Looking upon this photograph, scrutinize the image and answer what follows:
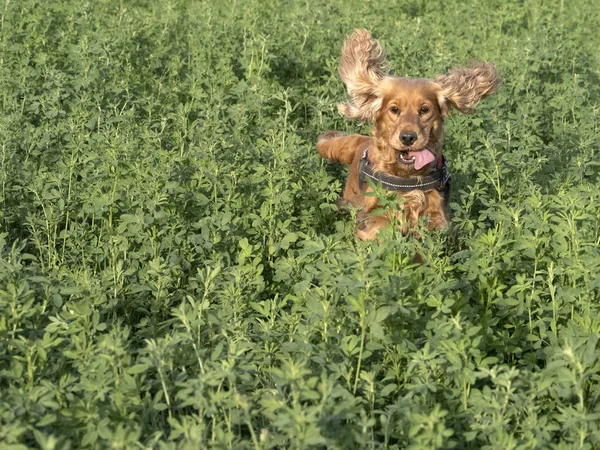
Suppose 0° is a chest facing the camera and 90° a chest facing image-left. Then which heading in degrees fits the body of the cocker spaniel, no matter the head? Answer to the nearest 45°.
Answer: approximately 0°
